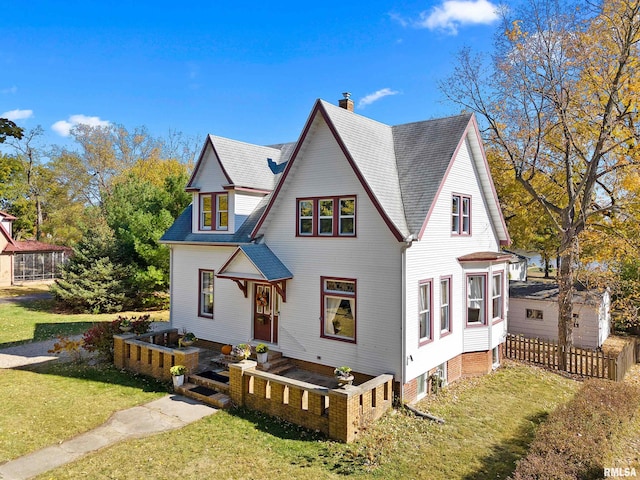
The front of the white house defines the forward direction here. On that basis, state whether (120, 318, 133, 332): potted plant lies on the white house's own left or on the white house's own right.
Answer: on the white house's own right

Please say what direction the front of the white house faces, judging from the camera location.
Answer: facing the viewer and to the left of the viewer

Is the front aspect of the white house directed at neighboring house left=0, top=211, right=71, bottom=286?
no

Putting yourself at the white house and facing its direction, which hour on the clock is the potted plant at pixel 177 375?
The potted plant is roughly at 1 o'clock from the white house.
